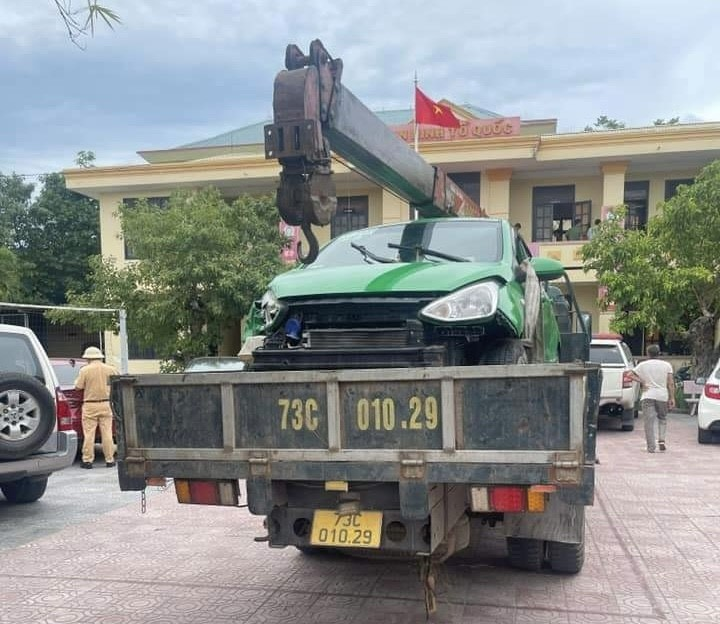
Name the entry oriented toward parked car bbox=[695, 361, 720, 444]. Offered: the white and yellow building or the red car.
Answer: the white and yellow building

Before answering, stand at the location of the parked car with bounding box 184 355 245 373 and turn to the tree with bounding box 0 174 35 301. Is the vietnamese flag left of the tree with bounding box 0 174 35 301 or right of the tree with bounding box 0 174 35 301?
right

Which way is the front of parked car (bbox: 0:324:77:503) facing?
away from the camera

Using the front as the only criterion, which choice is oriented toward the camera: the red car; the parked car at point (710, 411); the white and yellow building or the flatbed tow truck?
the white and yellow building

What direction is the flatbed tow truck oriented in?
away from the camera

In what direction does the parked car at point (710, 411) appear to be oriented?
away from the camera

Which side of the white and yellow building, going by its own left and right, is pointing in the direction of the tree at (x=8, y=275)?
right

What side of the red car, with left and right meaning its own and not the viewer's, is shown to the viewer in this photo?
back

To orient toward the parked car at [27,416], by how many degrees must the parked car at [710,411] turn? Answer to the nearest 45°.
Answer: approximately 135° to its left

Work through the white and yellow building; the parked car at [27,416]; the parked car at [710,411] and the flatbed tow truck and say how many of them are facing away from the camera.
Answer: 3
